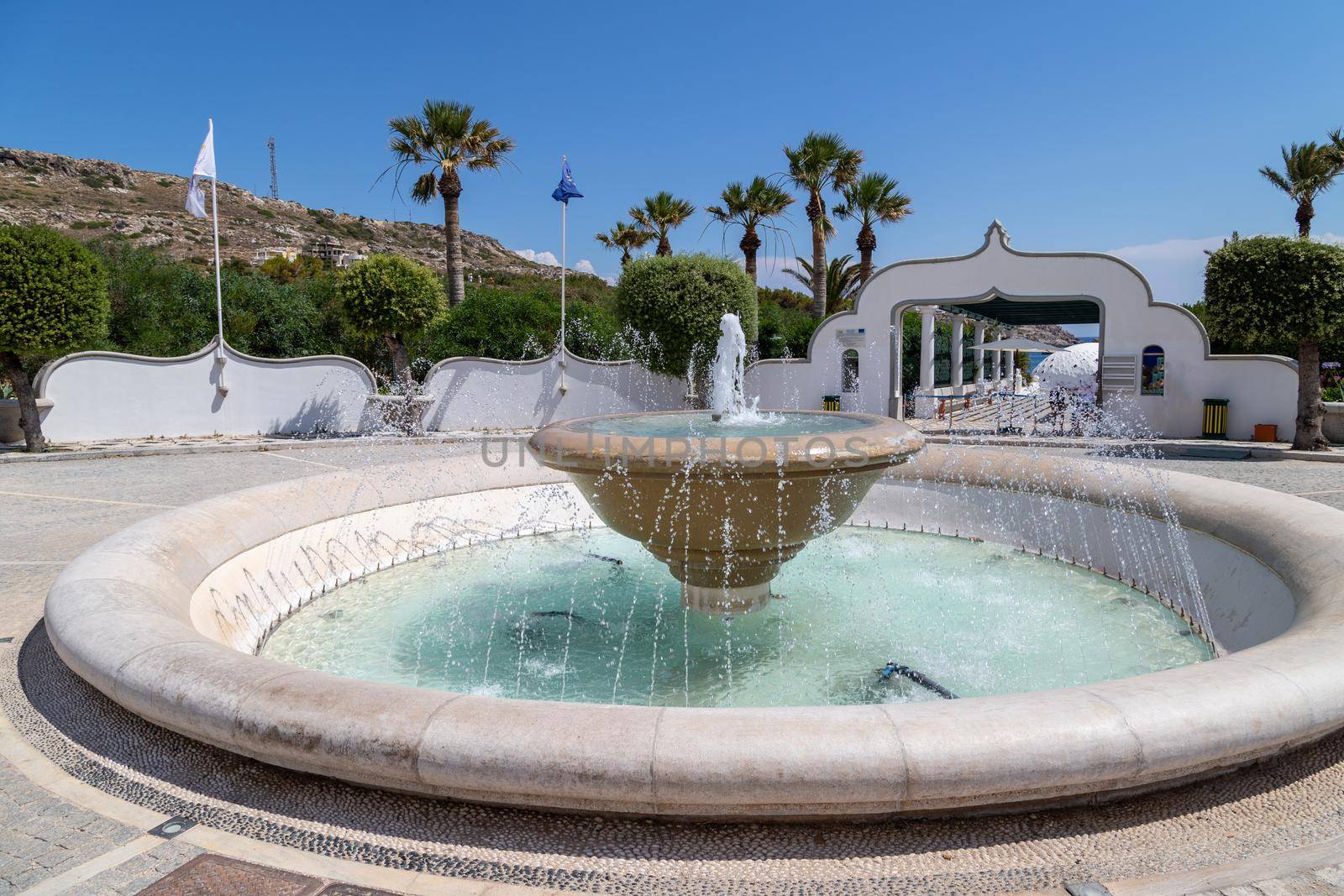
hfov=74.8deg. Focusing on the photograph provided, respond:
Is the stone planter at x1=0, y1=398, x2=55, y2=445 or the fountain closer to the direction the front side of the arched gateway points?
the fountain

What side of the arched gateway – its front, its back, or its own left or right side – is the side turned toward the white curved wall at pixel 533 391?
right

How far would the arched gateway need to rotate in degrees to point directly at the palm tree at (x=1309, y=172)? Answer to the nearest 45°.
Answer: approximately 135° to its left

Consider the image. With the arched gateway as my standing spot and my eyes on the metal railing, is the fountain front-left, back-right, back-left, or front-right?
back-left

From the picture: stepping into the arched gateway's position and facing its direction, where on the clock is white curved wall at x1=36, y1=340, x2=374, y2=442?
The white curved wall is roughly at 2 o'clock from the arched gateway.

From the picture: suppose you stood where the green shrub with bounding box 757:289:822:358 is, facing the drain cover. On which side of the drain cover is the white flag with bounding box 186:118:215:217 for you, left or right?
right

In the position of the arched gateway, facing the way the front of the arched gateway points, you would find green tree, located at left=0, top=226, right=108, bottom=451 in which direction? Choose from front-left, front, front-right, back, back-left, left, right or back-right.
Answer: front-right

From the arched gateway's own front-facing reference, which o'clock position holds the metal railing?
The metal railing is roughly at 5 o'clock from the arched gateway.

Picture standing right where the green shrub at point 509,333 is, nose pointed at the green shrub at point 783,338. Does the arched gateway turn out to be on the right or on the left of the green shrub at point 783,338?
right

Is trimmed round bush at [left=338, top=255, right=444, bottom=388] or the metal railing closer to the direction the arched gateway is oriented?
the trimmed round bush

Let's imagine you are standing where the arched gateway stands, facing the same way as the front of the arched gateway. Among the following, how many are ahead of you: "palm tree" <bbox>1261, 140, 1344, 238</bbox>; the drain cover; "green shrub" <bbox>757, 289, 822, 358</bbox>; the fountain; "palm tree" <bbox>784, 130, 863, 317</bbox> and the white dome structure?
2

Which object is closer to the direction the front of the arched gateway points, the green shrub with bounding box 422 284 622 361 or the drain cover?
the drain cover

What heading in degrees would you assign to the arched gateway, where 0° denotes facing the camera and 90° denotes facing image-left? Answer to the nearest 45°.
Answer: approximately 0°

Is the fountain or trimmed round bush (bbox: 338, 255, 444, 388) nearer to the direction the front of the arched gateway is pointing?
the fountain

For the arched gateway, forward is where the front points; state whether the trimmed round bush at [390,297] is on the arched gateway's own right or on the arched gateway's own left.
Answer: on the arched gateway's own right

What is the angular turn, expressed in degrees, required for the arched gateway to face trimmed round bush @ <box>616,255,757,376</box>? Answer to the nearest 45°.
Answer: approximately 90° to its right

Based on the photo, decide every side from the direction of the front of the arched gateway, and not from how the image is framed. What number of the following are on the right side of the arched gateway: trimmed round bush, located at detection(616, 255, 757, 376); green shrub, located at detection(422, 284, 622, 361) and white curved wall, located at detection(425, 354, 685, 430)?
3
